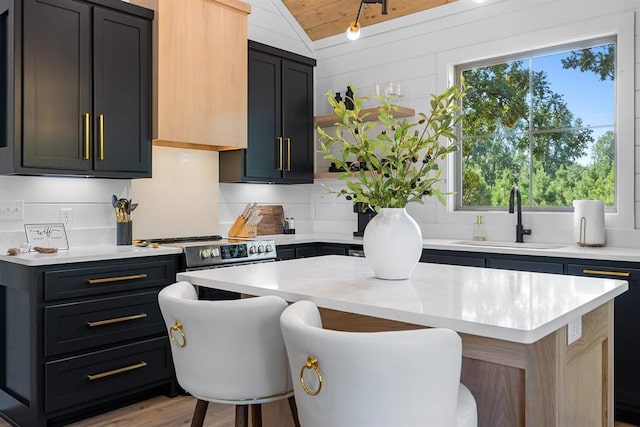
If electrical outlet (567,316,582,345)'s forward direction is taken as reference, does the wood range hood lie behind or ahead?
behind

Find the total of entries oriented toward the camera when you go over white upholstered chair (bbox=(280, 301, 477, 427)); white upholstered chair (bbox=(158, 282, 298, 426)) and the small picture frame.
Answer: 1

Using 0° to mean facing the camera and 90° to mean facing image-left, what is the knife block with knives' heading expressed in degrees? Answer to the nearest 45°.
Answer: approximately 315°

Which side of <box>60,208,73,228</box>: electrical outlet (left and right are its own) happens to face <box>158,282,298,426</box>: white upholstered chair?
front

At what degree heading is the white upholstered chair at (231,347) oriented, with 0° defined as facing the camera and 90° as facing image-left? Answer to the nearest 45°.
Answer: approximately 225°

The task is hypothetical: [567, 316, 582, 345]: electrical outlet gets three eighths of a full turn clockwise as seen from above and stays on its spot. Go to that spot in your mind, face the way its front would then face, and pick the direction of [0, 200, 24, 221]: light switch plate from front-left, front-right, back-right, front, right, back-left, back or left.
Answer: front

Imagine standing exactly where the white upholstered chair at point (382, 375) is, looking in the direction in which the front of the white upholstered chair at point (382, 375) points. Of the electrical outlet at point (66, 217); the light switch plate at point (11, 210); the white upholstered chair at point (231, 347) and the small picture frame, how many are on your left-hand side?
4

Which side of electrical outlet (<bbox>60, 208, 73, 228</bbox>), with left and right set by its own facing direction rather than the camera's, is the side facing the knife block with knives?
left

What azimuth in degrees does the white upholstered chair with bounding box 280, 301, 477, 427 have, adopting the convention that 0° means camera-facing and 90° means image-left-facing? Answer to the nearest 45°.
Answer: approximately 225°

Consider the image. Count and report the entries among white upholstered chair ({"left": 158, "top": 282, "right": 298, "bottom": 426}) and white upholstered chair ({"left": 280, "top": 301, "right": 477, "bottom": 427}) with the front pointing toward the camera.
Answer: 0

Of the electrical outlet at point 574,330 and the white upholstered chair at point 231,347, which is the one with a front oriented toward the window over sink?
the white upholstered chair

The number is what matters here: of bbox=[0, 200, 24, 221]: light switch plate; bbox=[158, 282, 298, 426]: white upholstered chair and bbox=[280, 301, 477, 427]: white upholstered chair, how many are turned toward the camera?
1

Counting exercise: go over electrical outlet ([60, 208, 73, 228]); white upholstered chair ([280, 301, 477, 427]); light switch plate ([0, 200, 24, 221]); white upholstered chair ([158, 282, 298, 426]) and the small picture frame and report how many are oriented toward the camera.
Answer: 3
